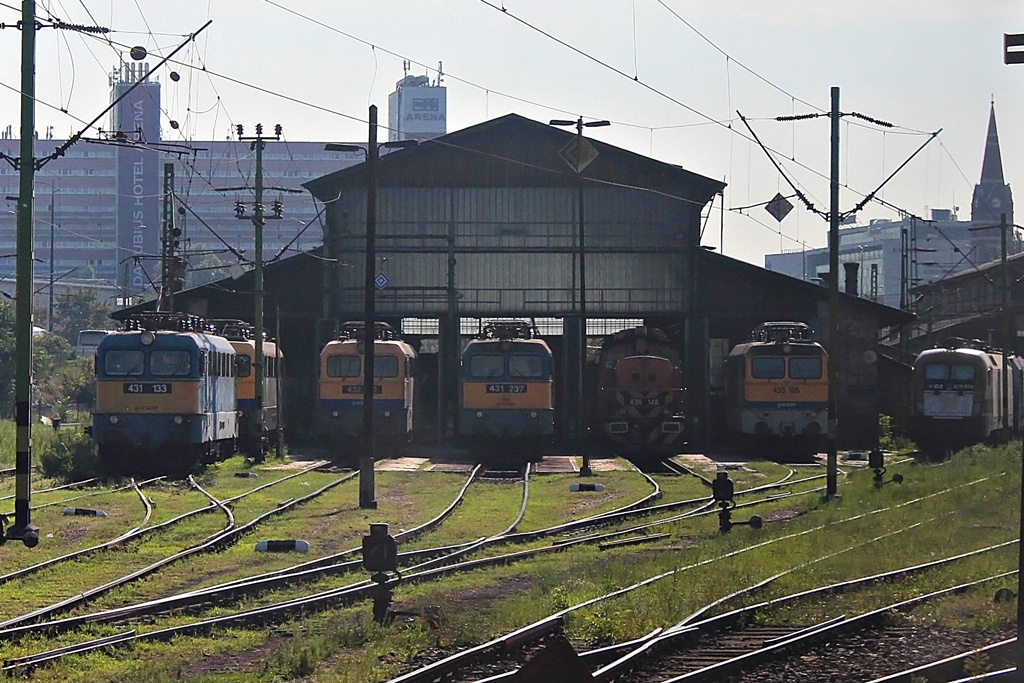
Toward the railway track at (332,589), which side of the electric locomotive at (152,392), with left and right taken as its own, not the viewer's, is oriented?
front

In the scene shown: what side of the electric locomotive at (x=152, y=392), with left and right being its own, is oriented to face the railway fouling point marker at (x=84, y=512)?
front

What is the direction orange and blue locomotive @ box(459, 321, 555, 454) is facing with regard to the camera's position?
facing the viewer

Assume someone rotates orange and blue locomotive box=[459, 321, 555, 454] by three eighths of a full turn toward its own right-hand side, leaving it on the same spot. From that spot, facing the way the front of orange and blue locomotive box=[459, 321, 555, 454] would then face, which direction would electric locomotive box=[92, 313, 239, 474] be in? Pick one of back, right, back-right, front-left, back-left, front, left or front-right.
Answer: left

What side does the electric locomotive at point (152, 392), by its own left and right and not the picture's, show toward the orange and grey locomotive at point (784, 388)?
left

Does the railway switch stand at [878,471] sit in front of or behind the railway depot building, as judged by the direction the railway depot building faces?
in front

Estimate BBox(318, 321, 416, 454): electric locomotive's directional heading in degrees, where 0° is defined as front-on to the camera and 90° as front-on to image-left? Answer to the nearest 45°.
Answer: approximately 0°

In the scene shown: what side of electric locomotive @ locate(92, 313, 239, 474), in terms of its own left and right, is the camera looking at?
front

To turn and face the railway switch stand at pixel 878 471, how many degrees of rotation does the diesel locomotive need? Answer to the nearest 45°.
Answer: approximately 45° to its left

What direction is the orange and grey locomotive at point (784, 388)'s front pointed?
toward the camera

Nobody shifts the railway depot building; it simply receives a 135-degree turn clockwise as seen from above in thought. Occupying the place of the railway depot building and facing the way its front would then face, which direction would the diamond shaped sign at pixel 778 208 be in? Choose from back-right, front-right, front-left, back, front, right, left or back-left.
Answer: back

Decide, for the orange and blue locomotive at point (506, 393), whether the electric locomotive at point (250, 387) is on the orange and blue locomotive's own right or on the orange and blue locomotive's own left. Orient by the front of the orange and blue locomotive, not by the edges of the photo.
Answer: on the orange and blue locomotive's own right
